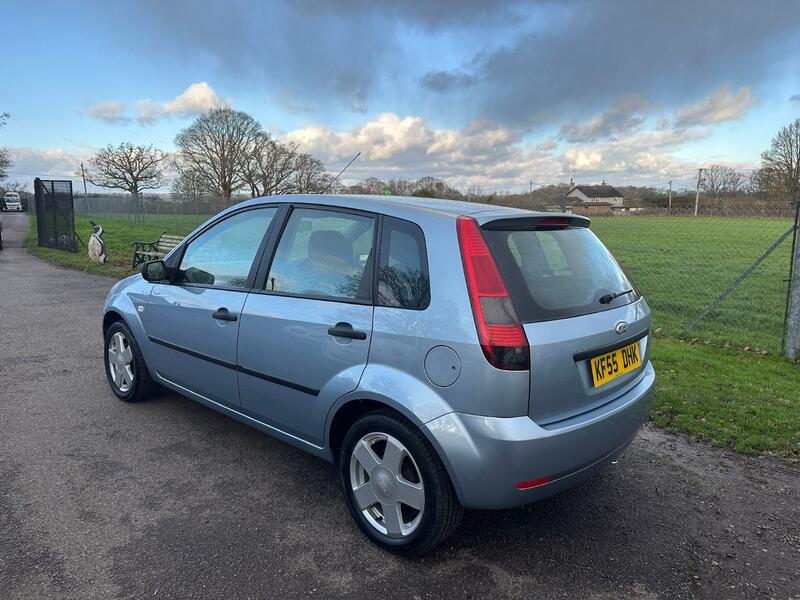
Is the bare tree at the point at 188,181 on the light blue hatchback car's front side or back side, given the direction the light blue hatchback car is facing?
on the front side

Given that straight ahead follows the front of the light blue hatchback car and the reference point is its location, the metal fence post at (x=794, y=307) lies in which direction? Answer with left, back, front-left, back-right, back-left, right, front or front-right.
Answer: right

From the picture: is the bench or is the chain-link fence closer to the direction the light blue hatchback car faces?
the bench

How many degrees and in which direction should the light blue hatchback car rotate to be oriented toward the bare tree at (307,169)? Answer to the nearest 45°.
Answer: approximately 45° to its right

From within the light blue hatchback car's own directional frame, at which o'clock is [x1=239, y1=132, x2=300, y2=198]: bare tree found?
The bare tree is roughly at 1 o'clock from the light blue hatchback car.

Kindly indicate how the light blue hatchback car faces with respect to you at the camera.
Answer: facing away from the viewer and to the left of the viewer

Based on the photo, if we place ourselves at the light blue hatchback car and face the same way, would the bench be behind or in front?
in front

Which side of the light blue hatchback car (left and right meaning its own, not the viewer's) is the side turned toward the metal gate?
front

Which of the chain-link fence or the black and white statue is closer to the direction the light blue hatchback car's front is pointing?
the black and white statue

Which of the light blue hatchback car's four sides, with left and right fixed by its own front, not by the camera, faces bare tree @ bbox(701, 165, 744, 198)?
right

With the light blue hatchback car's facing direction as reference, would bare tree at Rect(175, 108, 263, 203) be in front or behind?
in front

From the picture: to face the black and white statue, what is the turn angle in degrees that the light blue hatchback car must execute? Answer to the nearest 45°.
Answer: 0° — it already faces it
